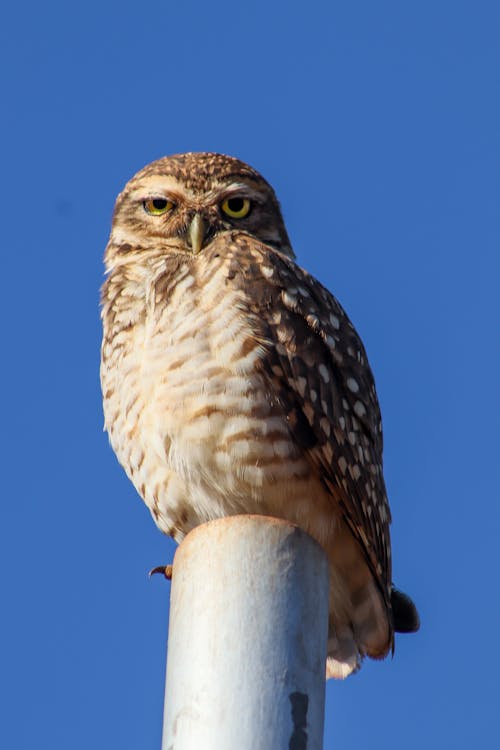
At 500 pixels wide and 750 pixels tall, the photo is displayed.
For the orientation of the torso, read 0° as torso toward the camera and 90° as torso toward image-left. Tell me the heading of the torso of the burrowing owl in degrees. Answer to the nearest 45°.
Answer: approximately 45°
